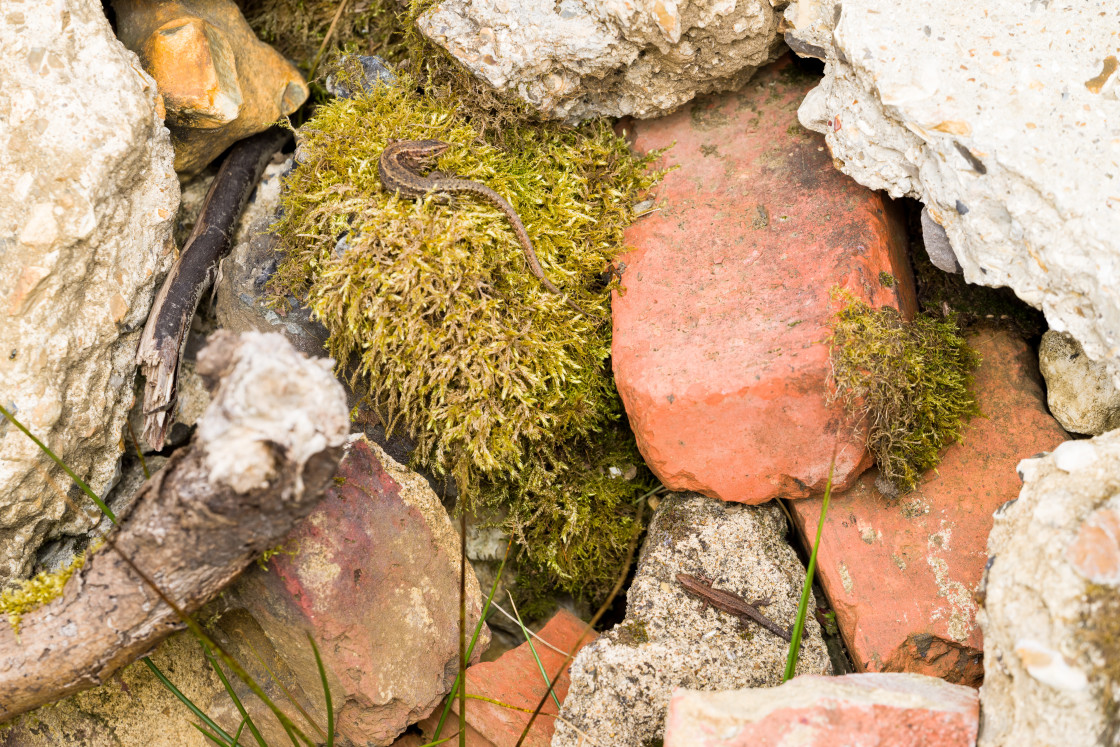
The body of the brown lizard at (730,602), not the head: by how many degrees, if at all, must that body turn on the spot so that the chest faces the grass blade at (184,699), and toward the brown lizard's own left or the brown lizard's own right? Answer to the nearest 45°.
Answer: approximately 45° to the brown lizard's own left

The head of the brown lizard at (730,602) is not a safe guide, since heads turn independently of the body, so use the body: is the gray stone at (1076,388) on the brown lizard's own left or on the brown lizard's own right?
on the brown lizard's own right

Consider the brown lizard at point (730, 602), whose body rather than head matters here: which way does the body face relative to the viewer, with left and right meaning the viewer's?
facing away from the viewer and to the left of the viewer

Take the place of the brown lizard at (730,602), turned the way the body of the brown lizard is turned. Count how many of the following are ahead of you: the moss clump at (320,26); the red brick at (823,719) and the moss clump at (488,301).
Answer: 2

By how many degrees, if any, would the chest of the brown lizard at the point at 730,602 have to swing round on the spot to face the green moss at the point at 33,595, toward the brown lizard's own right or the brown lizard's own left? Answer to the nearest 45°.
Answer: approximately 45° to the brown lizard's own left

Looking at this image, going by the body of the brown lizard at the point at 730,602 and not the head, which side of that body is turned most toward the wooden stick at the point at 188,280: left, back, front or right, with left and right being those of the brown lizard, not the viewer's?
front

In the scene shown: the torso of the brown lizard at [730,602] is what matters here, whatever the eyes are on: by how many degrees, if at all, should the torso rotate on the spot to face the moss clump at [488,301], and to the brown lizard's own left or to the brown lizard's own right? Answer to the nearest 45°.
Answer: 0° — it already faces it
